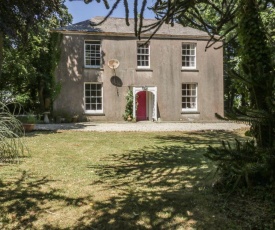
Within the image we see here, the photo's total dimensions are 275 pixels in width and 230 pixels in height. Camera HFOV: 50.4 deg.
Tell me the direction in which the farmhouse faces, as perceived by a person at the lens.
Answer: facing the viewer

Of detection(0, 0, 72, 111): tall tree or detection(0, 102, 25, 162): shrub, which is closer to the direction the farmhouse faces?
the shrub

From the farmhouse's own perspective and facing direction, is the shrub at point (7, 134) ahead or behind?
ahead

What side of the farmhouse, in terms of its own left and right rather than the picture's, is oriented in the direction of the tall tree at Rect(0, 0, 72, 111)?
right
